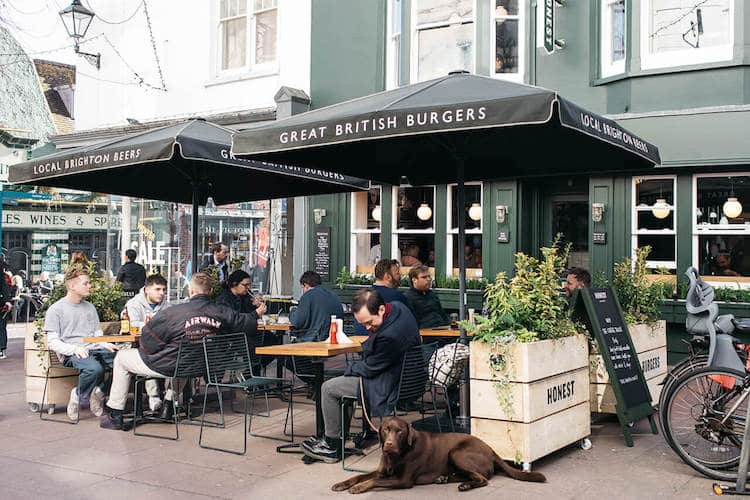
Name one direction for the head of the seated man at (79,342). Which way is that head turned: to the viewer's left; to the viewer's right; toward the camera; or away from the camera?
to the viewer's right

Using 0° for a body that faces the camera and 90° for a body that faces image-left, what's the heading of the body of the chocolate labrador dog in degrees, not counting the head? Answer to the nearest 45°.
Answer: approximately 90°

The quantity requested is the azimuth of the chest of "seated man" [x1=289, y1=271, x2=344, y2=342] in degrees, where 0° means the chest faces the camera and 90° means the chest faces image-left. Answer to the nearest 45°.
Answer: approximately 135°

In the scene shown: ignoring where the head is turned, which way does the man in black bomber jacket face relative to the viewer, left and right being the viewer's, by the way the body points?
facing away from the viewer and to the left of the viewer

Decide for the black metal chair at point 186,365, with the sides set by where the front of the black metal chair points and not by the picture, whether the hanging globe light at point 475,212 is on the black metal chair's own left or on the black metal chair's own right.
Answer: on the black metal chair's own right

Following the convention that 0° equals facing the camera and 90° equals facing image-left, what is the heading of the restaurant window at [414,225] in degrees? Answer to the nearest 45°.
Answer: approximately 0°

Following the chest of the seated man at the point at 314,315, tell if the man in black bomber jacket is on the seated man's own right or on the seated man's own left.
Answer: on the seated man's own left

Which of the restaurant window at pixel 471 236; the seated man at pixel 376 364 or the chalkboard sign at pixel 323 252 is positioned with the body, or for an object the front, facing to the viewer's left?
the seated man

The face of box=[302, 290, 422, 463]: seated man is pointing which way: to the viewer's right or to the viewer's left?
to the viewer's left

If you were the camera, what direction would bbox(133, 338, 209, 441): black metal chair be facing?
facing away from the viewer and to the left of the viewer

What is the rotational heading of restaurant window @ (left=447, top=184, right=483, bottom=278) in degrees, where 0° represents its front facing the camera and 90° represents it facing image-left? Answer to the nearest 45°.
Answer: approximately 0°
